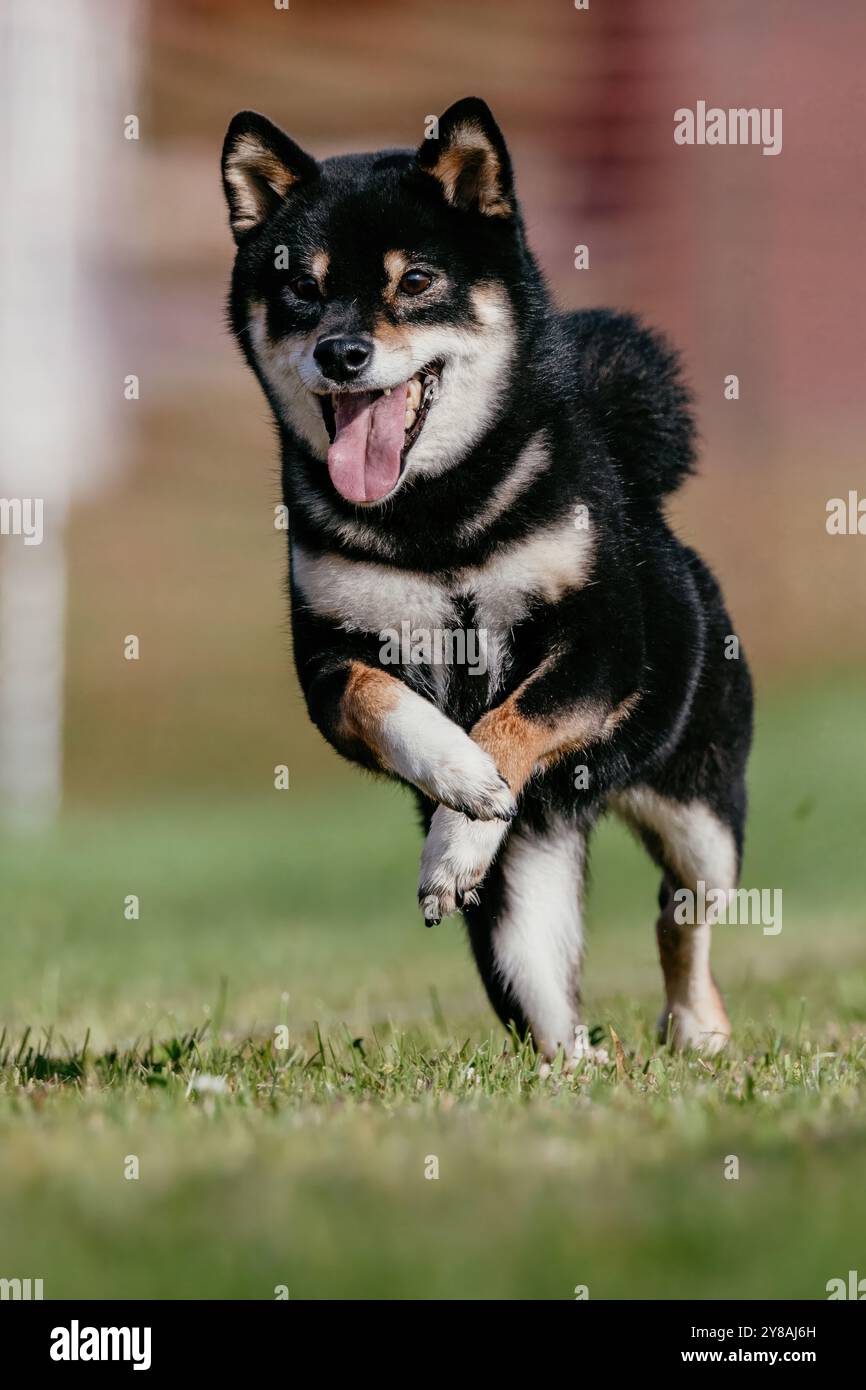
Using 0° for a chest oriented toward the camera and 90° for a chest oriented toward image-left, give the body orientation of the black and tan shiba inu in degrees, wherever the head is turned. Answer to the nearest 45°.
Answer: approximately 45°
